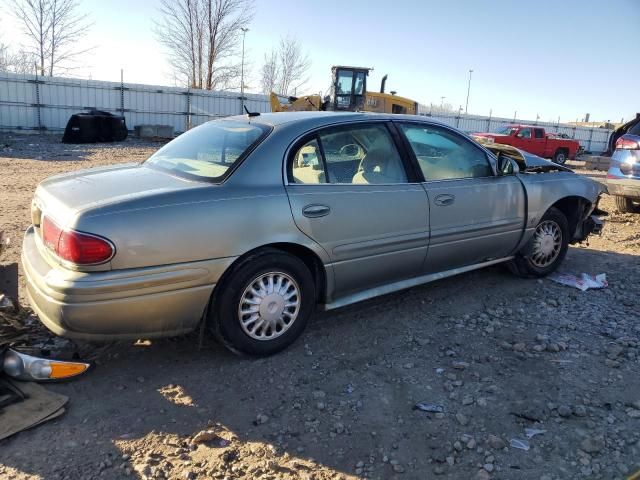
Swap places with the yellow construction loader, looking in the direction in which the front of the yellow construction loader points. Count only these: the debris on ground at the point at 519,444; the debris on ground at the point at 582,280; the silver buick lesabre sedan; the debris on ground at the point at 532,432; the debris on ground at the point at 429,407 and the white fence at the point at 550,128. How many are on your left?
5

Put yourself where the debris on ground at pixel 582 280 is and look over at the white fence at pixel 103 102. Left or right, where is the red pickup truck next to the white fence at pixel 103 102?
right

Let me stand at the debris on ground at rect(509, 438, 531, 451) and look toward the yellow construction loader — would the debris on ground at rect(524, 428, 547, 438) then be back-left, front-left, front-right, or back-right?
front-right

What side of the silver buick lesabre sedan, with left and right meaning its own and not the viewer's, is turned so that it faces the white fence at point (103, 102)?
left

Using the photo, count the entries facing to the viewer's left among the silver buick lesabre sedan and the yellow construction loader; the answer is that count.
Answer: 1

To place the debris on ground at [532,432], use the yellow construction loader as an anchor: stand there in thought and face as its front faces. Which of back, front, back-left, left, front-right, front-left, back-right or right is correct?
left

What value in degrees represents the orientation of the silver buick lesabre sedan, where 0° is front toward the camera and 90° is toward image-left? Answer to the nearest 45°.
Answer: approximately 225°

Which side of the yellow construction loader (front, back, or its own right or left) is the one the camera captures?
left

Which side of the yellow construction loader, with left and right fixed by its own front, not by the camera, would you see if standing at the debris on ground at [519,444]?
left

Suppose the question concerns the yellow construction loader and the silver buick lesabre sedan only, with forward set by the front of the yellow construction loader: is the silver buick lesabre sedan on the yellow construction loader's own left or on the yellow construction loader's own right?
on the yellow construction loader's own left

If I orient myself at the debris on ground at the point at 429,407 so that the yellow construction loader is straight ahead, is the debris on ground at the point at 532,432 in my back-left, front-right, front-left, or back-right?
back-right

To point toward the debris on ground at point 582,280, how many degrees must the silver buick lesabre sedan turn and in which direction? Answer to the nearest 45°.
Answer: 0° — it already faces it

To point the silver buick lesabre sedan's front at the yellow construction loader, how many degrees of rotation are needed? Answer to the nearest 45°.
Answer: approximately 45° to its left

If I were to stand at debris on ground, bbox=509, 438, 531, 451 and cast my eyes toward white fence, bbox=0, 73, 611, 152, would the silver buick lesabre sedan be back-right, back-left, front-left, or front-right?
front-left

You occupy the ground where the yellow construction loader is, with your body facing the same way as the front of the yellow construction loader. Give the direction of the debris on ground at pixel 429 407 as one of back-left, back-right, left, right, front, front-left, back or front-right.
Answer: left

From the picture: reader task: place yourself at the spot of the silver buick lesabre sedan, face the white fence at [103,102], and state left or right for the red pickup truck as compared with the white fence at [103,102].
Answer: right

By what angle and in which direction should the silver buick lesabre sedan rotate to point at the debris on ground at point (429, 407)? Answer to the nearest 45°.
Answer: approximately 90° to its right
